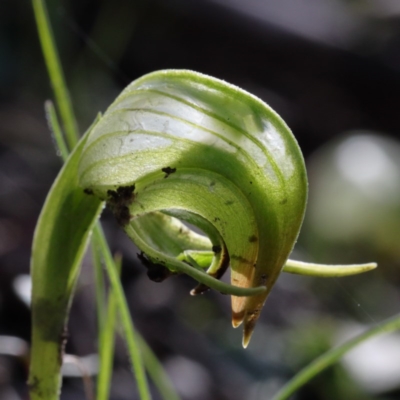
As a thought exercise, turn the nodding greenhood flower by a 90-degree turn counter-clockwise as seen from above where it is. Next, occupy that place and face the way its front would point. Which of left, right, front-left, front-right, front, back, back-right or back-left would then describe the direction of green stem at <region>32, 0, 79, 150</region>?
front-left

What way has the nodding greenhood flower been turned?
to the viewer's right
